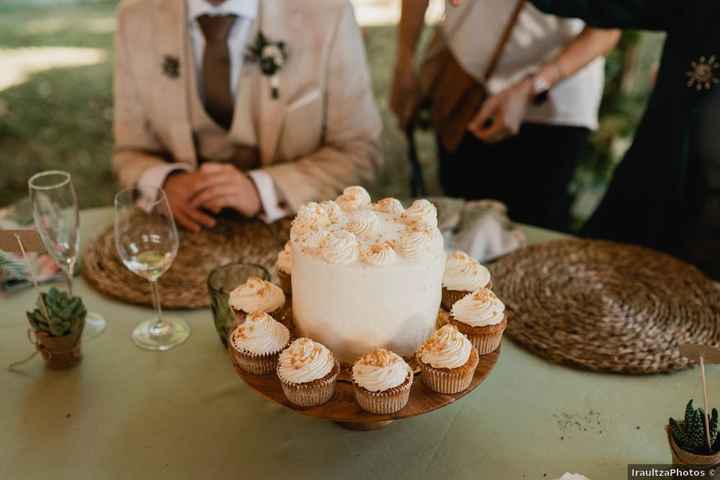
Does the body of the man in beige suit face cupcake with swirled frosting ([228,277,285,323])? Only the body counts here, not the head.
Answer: yes

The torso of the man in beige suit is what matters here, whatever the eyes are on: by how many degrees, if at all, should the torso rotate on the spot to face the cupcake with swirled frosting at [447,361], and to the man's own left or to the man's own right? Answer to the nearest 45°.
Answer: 0° — they already face it

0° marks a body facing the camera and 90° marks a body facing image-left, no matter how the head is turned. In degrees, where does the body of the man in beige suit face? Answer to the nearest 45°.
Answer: approximately 0°

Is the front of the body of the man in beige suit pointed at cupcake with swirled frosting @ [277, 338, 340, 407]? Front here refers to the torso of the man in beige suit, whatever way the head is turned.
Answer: yes

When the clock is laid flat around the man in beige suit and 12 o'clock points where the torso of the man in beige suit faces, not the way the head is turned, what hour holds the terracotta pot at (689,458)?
The terracotta pot is roughly at 11 o'clock from the man in beige suit.

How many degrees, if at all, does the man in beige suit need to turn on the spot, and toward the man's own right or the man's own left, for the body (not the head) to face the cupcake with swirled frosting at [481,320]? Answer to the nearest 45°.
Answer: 0° — they already face it

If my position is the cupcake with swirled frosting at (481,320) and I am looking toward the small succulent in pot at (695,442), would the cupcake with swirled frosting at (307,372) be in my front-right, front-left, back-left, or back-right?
back-right

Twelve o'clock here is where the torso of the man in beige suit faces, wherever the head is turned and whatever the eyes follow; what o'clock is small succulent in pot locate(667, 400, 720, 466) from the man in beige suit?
The small succulent in pot is roughly at 11 o'clock from the man in beige suit.
